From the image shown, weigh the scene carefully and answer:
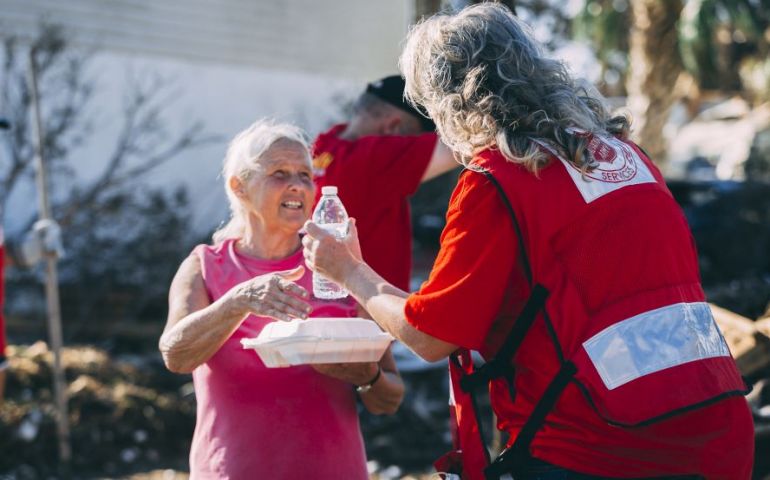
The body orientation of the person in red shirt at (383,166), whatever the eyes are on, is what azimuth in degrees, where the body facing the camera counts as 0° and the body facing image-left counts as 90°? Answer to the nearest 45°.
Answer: approximately 225°

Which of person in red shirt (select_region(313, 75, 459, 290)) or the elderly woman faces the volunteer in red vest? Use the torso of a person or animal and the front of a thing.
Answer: the elderly woman

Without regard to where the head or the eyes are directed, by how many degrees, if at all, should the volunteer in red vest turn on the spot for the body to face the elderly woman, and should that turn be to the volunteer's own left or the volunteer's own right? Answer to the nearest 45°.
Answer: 0° — they already face them

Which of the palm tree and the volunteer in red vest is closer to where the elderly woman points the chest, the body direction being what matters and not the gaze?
the volunteer in red vest

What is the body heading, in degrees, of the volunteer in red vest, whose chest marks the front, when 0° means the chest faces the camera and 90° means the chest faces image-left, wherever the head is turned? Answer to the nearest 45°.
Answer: approximately 135°

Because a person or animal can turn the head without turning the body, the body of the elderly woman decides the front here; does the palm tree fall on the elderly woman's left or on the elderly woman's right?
on the elderly woman's left

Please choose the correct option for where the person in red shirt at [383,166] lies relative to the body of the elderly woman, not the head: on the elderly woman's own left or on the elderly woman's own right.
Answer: on the elderly woman's own left

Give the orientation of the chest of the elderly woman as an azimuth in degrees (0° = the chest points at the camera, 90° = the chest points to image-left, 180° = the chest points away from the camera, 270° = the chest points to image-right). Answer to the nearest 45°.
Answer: approximately 315°

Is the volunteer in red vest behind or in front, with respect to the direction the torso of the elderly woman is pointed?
in front

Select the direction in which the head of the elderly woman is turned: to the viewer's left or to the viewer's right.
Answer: to the viewer's right

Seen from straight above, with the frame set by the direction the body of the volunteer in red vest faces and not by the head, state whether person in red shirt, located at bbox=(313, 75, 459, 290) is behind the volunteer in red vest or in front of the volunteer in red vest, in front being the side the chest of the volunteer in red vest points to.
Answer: in front

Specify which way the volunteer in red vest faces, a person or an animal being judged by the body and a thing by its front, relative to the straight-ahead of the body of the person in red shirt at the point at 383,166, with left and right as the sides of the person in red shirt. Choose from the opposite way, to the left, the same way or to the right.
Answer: to the left
